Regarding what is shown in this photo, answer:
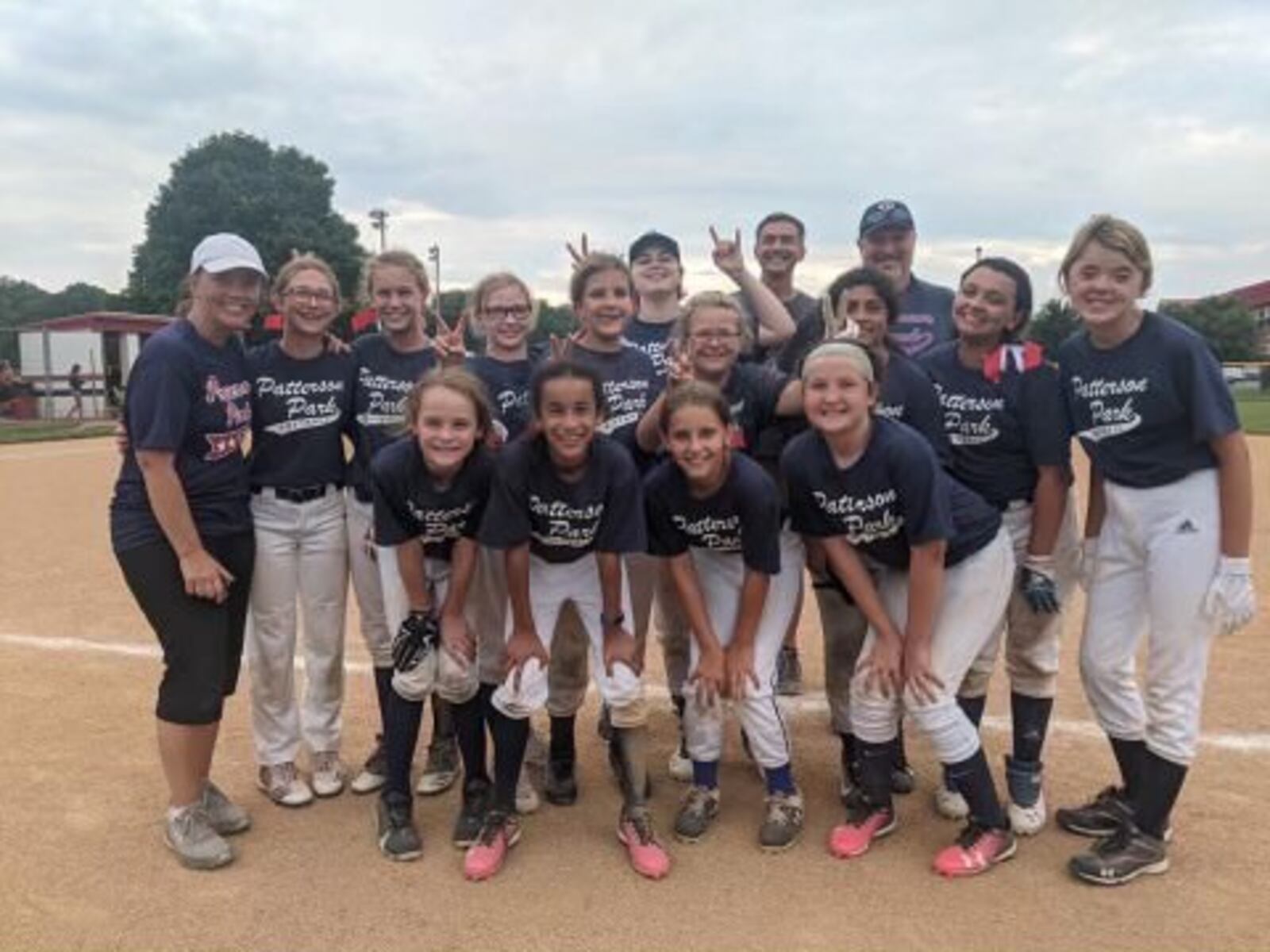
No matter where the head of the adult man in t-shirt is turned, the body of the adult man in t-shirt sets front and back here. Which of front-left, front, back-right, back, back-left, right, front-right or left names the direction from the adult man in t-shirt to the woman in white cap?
front-right

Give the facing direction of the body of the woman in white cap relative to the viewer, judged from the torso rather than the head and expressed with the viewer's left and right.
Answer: facing the viewer and to the right of the viewer

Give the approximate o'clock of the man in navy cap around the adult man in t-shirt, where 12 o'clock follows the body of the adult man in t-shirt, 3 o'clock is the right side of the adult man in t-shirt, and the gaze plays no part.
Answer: The man in navy cap is roughly at 10 o'clock from the adult man in t-shirt.

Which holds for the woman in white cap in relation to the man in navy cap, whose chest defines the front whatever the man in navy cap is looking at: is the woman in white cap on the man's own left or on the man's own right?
on the man's own right

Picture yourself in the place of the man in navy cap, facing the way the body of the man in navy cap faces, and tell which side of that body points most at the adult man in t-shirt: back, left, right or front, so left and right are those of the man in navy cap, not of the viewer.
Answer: right

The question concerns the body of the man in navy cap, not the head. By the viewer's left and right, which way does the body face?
facing the viewer

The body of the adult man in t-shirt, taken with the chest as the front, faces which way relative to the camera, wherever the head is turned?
toward the camera

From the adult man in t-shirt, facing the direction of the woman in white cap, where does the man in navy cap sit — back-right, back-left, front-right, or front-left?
back-left

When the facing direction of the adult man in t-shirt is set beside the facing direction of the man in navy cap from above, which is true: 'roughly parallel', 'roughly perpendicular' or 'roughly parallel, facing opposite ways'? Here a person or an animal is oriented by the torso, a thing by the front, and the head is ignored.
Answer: roughly parallel

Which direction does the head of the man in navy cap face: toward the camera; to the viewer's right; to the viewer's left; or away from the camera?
toward the camera

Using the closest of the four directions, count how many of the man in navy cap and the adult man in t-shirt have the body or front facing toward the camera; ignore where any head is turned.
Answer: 2
